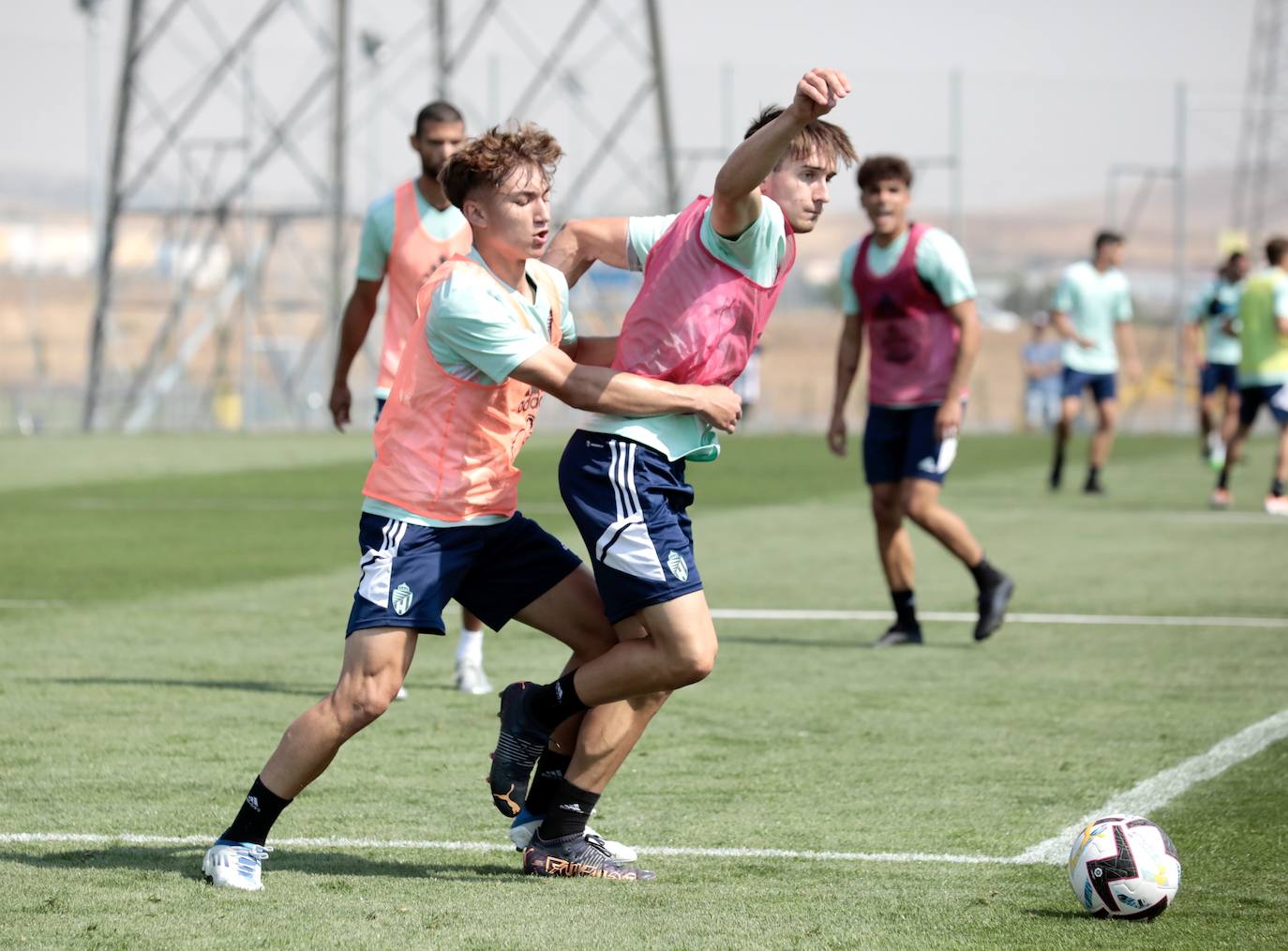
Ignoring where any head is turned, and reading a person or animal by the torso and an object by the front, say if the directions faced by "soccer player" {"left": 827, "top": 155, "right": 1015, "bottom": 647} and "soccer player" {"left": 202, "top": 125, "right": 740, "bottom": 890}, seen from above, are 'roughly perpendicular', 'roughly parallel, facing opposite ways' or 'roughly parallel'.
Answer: roughly perpendicular

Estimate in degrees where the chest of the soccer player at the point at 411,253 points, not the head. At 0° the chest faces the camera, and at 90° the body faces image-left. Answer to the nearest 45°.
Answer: approximately 315°

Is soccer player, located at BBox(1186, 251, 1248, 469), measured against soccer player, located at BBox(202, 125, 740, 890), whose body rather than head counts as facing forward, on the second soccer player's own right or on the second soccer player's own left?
on the second soccer player's own left
